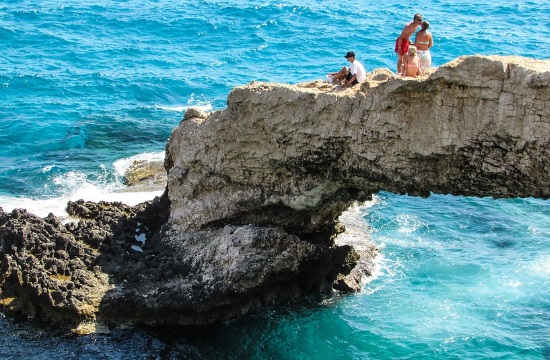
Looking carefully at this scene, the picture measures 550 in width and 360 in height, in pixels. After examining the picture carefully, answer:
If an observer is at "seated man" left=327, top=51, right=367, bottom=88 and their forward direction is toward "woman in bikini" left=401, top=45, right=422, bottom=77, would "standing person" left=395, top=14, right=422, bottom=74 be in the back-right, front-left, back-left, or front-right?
front-left

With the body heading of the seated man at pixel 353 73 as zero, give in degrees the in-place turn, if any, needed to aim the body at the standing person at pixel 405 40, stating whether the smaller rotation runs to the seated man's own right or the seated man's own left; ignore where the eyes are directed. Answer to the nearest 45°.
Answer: approximately 180°

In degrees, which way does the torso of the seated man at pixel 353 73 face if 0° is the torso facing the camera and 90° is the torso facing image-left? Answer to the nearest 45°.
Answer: approximately 90°

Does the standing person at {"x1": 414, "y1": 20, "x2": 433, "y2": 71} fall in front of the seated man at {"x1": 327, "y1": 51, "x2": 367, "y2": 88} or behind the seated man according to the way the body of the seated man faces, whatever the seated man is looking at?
behind

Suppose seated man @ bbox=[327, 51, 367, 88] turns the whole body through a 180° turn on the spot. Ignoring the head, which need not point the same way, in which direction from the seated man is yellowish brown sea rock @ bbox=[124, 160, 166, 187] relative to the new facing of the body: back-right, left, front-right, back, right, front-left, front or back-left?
back-left

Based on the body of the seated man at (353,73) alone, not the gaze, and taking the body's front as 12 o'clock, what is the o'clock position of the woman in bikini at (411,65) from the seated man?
The woman in bikini is roughly at 7 o'clock from the seated man.
